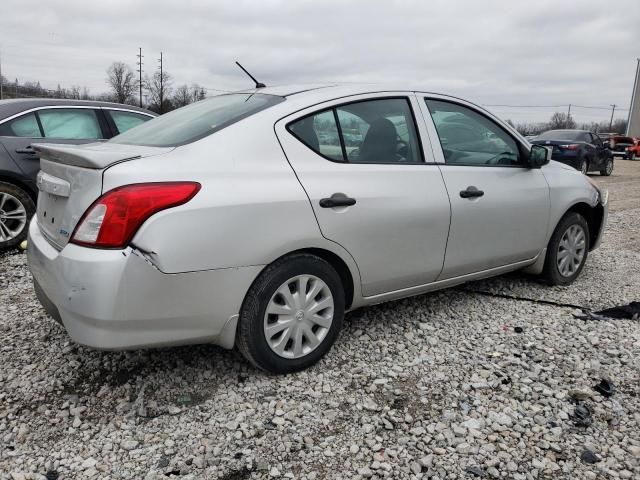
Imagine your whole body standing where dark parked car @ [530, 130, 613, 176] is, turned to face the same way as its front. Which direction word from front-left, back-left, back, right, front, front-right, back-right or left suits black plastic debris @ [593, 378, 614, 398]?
back-right

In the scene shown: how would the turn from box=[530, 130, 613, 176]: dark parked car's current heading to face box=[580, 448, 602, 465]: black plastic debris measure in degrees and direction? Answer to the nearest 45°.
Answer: approximately 135° to its right

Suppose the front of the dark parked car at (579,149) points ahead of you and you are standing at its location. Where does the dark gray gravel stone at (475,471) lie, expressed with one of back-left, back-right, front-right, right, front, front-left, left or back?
back-right

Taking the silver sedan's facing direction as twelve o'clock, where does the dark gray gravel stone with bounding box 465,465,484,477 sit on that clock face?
The dark gray gravel stone is roughly at 3 o'clock from the silver sedan.

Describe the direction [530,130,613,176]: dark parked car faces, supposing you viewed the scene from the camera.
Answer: facing away from the viewer and to the right of the viewer

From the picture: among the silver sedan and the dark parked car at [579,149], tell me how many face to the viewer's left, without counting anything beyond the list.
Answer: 0

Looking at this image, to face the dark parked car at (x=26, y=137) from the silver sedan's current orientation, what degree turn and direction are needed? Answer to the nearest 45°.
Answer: approximately 90° to its left

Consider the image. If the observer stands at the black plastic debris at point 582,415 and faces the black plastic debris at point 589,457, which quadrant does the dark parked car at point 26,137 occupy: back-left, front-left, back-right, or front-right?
back-right

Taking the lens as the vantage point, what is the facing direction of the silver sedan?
facing away from the viewer and to the right of the viewer

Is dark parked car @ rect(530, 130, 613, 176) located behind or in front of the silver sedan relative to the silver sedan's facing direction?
in front

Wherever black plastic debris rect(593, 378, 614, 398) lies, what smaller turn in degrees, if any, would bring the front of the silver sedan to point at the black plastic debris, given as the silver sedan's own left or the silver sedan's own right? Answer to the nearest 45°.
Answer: approximately 45° to the silver sedan's own right
